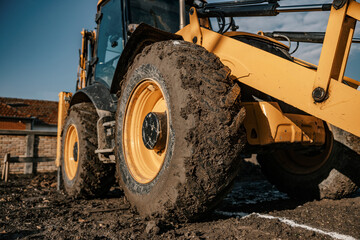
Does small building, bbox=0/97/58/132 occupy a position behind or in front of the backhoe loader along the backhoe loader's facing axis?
behind
